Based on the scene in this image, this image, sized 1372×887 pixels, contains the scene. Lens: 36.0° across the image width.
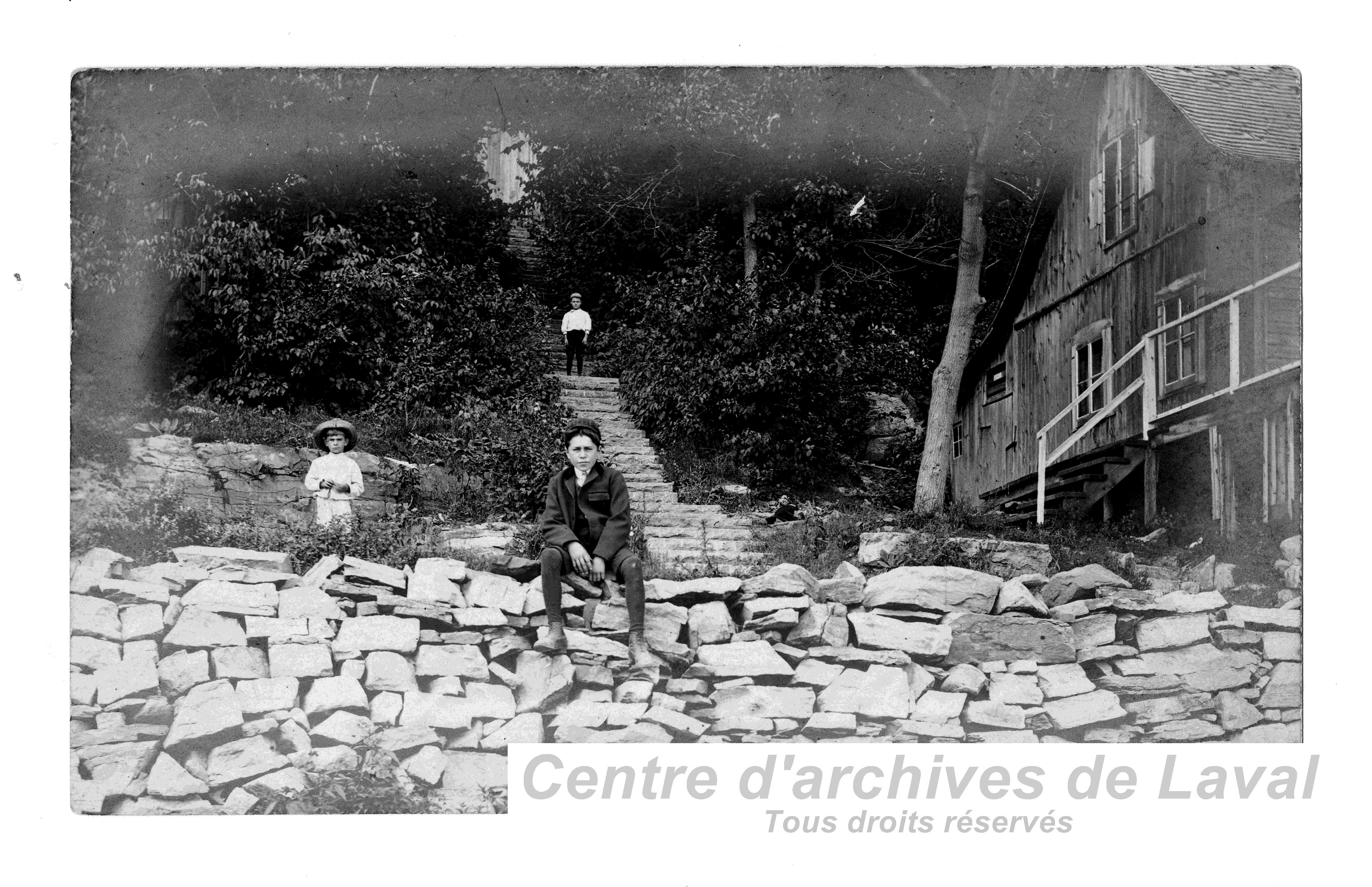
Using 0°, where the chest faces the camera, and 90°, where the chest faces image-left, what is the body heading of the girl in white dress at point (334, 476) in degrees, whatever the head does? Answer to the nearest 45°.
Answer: approximately 0°

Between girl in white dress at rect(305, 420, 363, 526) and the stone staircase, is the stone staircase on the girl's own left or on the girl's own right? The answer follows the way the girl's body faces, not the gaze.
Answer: on the girl's own left

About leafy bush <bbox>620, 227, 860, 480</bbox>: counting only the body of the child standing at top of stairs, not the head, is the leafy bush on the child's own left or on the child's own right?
on the child's own left

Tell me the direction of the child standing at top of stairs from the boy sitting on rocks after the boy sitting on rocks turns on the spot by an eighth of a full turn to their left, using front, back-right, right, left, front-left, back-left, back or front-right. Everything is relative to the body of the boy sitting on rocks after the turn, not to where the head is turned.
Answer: back-left

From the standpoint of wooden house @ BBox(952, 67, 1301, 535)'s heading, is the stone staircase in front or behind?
in front

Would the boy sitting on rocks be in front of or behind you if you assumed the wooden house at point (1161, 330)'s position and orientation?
in front
